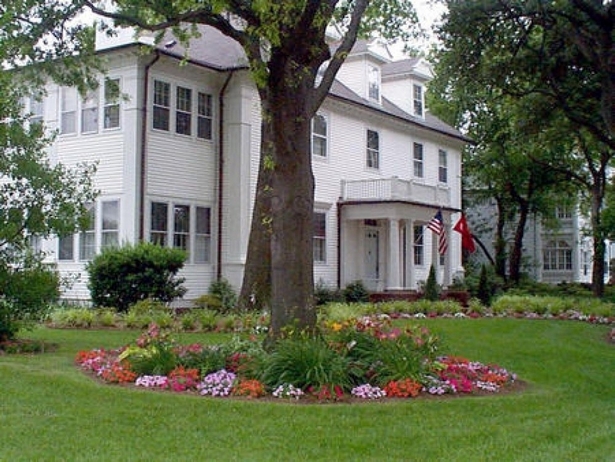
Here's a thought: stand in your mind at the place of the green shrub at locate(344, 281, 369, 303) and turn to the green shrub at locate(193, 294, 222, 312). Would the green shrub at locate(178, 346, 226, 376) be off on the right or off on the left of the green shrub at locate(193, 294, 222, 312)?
left

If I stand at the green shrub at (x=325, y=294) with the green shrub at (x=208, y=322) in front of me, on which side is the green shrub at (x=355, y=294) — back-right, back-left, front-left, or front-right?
back-left

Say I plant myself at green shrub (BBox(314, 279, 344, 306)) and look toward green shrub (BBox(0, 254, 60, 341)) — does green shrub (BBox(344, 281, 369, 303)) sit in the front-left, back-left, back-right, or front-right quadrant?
back-left

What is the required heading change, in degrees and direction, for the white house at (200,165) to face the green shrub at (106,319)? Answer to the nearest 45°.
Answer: approximately 45° to its right

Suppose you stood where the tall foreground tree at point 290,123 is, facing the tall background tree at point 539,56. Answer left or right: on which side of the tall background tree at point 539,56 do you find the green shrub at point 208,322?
left

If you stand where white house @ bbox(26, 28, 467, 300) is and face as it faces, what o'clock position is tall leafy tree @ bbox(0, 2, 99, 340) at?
The tall leafy tree is roughly at 2 o'clock from the white house.

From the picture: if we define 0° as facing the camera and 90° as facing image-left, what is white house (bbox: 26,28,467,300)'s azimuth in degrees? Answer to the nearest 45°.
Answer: approximately 315°

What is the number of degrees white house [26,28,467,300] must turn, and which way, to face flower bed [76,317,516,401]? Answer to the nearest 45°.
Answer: approximately 45° to its right
